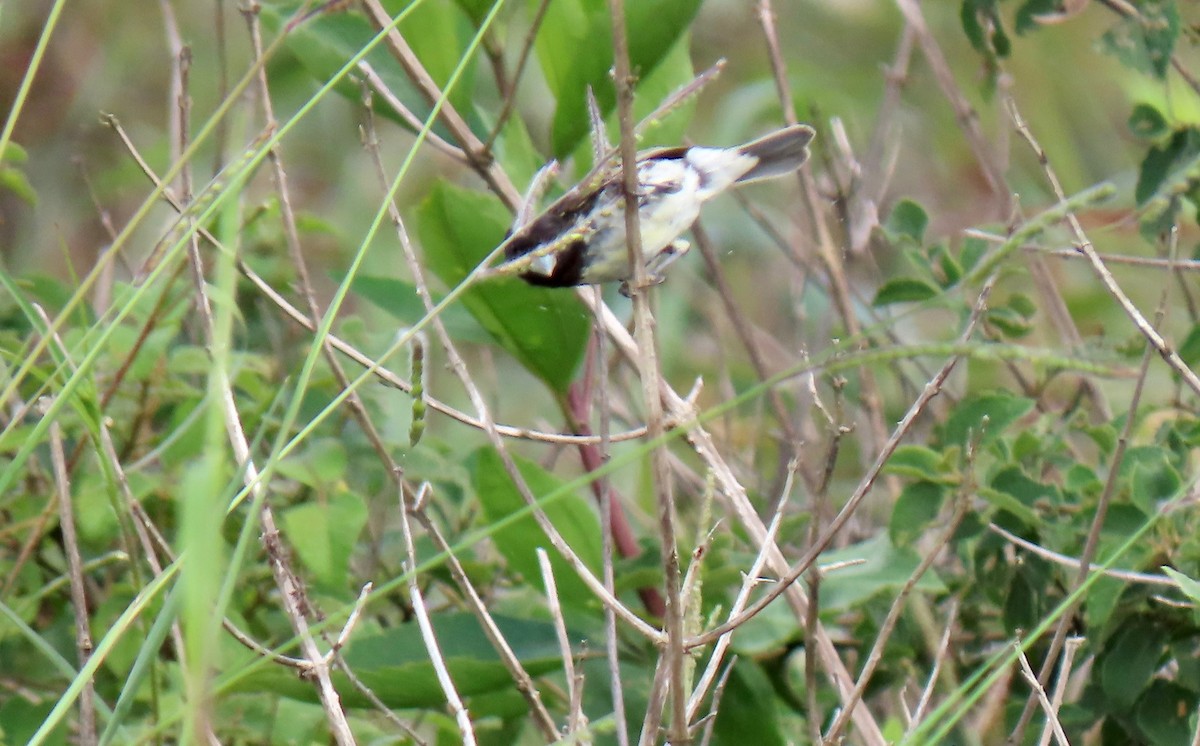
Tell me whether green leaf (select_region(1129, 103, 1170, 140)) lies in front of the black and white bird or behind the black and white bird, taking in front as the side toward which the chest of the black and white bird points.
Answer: behind

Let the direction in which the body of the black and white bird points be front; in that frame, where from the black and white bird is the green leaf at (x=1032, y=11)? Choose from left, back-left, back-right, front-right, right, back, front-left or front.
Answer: back-right

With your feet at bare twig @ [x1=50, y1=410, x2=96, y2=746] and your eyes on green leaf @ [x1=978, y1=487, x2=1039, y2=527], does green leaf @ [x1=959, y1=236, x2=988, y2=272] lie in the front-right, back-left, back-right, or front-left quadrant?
front-left

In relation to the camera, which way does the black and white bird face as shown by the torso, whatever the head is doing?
to the viewer's left

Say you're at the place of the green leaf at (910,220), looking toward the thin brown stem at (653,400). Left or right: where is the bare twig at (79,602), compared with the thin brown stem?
right

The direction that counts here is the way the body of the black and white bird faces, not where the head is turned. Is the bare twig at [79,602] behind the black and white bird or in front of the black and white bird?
in front
